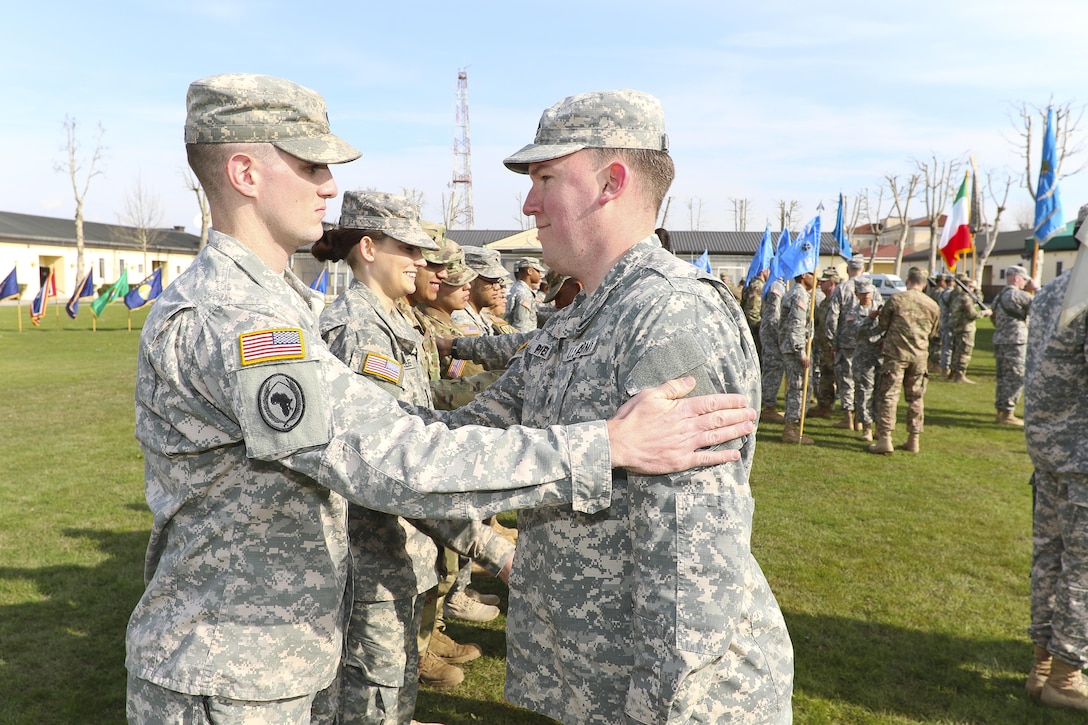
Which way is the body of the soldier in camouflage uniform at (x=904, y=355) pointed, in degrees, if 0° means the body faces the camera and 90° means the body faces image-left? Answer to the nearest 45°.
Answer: approximately 180°

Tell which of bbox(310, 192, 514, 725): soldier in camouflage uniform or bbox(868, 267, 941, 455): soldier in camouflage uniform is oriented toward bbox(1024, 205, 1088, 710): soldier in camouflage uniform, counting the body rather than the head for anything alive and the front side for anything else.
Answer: bbox(310, 192, 514, 725): soldier in camouflage uniform

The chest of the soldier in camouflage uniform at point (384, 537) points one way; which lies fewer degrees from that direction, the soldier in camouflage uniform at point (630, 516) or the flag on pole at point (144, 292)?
the soldier in camouflage uniform

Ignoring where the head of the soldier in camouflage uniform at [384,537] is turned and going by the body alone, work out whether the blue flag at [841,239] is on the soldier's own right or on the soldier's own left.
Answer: on the soldier's own left

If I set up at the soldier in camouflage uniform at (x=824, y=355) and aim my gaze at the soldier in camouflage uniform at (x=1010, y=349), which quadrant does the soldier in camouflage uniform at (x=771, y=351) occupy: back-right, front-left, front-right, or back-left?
back-right

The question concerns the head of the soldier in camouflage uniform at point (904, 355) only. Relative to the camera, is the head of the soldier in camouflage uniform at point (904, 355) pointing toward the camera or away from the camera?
away from the camera

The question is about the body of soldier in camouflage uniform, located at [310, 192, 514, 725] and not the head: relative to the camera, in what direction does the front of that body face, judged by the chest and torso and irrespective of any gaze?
to the viewer's right
